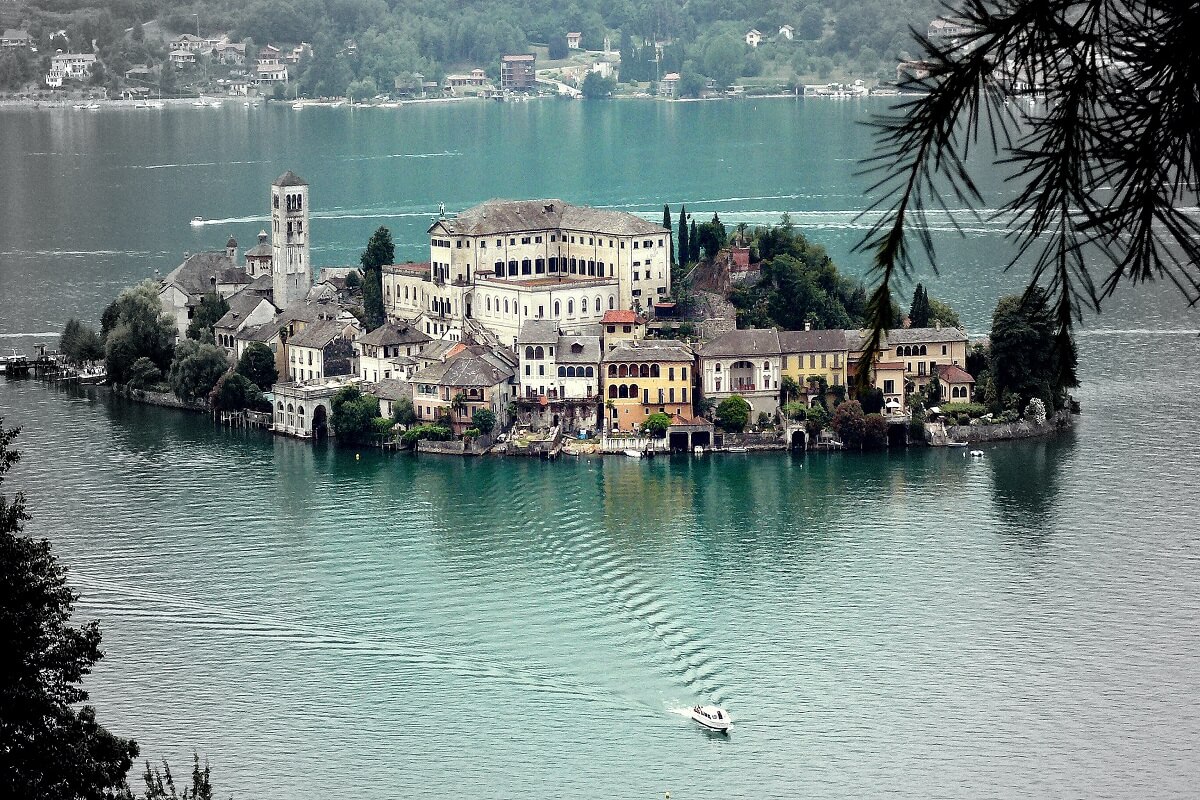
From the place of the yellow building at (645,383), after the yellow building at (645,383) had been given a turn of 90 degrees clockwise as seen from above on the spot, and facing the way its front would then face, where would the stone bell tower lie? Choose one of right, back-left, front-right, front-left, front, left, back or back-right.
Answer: front-right

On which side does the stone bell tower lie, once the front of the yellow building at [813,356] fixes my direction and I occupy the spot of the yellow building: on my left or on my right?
on my right

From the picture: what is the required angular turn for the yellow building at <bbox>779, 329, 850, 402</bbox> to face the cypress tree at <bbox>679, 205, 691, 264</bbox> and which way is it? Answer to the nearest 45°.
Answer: approximately 135° to its right

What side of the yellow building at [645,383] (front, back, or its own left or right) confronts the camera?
front

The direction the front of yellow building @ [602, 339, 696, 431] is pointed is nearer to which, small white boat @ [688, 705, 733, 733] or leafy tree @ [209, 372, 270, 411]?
the small white boat

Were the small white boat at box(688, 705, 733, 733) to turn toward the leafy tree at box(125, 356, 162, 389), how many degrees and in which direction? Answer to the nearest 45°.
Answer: approximately 180°

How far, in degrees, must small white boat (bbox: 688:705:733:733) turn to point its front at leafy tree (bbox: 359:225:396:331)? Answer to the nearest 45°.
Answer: approximately 135° to its left

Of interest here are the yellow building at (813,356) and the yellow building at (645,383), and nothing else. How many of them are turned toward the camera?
2

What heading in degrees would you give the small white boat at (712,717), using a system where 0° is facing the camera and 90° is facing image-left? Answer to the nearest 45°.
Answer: approximately 315°

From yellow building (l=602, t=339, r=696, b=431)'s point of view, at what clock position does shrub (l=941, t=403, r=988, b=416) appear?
The shrub is roughly at 9 o'clock from the yellow building.

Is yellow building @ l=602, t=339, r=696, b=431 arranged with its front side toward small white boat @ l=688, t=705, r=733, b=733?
yes

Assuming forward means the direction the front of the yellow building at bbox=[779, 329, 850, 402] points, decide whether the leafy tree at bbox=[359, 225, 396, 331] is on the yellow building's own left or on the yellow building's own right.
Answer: on the yellow building's own right

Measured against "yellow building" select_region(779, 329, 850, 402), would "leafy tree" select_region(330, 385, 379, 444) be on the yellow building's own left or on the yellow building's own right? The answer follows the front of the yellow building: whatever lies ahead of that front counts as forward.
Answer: on the yellow building's own right

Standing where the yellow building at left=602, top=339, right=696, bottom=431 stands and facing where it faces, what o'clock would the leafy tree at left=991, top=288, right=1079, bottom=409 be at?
The leafy tree is roughly at 9 o'clock from the yellow building.

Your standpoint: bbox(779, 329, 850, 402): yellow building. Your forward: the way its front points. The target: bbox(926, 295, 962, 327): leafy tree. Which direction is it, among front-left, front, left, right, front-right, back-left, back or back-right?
back-left

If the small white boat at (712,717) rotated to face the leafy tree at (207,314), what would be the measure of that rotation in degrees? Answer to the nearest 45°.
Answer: approximately 180°

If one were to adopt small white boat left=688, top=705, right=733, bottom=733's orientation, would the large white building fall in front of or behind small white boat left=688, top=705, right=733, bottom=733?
behind

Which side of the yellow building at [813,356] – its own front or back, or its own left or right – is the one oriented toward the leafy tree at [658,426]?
right
